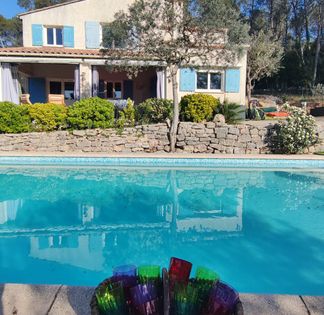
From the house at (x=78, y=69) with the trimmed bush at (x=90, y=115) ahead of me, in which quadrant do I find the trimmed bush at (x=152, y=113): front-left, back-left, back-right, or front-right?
front-left

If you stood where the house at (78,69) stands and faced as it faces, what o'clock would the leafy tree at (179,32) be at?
The leafy tree is roughly at 11 o'clock from the house.

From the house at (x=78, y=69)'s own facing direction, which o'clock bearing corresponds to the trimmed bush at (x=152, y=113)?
The trimmed bush is roughly at 11 o'clock from the house.

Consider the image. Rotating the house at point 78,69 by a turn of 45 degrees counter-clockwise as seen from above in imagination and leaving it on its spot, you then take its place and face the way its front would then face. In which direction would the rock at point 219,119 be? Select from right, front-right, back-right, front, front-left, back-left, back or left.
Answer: front

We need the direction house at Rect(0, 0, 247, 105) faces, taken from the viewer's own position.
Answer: facing the viewer

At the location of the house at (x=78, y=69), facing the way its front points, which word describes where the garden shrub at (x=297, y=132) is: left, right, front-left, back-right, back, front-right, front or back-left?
front-left

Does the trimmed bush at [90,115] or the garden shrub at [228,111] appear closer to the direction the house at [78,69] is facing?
the trimmed bush

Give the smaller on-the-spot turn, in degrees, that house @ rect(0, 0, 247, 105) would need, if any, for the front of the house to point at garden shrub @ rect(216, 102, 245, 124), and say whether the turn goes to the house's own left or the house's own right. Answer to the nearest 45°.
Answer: approximately 45° to the house's own left

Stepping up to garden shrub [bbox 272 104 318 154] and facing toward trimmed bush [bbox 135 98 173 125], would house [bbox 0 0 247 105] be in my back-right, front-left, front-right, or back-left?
front-right
